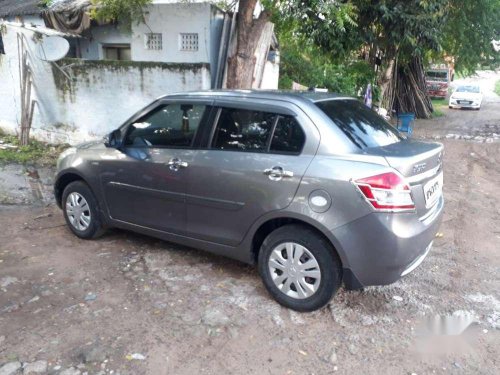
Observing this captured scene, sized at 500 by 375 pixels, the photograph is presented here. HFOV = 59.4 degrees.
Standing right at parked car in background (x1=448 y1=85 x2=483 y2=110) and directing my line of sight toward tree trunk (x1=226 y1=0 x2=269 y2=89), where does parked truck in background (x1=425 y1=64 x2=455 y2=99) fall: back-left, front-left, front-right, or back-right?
back-right

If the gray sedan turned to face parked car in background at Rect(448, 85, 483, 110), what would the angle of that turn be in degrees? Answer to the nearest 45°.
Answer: approximately 90° to its right

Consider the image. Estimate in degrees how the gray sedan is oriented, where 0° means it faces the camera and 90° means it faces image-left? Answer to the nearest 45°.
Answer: approximately 135°

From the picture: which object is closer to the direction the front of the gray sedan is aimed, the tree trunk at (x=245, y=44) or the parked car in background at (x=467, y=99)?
the tree trunk

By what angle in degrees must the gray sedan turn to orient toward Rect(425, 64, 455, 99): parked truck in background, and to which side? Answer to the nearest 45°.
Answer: approximately 90° to its right

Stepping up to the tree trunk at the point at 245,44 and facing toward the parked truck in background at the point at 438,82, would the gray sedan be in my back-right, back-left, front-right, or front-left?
back-right

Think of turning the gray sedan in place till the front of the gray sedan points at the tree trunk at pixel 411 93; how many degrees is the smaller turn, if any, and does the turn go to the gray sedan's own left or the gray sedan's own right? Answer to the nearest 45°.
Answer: approximately 45° to the gray sedan's own right

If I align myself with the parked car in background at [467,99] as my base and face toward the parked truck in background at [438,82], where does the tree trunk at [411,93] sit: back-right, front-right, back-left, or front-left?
back-left
